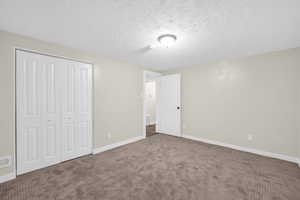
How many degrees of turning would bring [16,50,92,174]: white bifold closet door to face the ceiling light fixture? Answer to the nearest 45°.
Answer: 0° — it already faces it

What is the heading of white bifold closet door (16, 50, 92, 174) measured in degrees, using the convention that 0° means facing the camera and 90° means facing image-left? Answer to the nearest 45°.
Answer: approximately 315°
